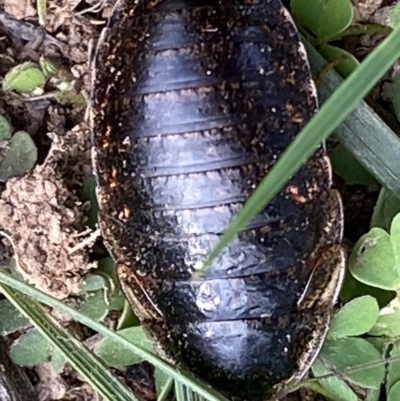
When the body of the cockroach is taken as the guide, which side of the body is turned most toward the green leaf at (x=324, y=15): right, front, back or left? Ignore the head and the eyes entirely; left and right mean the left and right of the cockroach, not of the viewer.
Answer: back

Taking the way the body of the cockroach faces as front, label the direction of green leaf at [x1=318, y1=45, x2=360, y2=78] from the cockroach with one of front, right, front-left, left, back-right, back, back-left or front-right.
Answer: back

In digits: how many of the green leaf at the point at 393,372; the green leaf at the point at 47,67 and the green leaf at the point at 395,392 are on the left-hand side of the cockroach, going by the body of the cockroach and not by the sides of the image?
2

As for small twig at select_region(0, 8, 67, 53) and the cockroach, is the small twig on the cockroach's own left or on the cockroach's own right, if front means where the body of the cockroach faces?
on the cockroach's own right

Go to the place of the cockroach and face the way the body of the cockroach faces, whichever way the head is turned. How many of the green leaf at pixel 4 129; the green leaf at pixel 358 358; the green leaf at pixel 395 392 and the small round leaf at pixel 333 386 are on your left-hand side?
3

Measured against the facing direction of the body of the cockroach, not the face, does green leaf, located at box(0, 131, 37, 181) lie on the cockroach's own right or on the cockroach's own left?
on the cockroach's own right

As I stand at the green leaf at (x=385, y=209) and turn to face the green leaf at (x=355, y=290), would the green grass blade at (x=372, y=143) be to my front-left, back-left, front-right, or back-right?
back-right

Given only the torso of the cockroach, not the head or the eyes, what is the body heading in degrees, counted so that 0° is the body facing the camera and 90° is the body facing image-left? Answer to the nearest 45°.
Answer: approximately 0°

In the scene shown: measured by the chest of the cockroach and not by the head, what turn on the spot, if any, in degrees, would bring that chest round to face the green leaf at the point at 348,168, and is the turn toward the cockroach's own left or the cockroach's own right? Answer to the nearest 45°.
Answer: approximately 135° to the cockroach's own left
